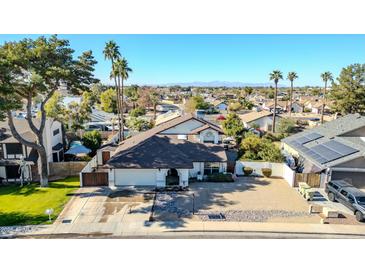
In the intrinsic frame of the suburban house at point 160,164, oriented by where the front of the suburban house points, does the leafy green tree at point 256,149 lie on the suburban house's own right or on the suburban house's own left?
on the suburban house's own left

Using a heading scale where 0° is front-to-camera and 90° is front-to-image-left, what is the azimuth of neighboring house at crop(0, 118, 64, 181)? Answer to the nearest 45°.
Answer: approximately 0°

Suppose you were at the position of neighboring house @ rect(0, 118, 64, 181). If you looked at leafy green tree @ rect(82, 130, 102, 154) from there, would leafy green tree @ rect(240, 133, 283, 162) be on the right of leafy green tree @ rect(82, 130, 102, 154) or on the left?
right

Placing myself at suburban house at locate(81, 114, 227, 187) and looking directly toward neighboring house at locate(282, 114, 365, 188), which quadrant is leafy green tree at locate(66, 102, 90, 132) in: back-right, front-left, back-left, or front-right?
back-left

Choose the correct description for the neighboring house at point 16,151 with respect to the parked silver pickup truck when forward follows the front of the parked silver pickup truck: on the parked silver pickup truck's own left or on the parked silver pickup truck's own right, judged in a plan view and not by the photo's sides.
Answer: on the parked silver pickup truck's own right

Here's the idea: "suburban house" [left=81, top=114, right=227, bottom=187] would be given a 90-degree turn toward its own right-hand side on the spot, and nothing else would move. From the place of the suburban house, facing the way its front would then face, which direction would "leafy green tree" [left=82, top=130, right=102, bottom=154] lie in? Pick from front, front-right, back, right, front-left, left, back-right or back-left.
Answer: front-right

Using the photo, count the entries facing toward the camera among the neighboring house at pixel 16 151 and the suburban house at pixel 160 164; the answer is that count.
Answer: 2

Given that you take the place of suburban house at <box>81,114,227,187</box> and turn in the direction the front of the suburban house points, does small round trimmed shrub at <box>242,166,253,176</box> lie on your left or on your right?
on your left

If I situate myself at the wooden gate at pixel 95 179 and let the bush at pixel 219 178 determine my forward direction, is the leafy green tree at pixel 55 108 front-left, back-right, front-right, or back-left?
back-left

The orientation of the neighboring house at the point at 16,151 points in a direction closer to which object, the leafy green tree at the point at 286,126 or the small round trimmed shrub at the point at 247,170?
the small round trimmed shrub

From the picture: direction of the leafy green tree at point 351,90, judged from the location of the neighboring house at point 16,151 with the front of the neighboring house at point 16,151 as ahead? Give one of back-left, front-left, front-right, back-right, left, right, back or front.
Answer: left
